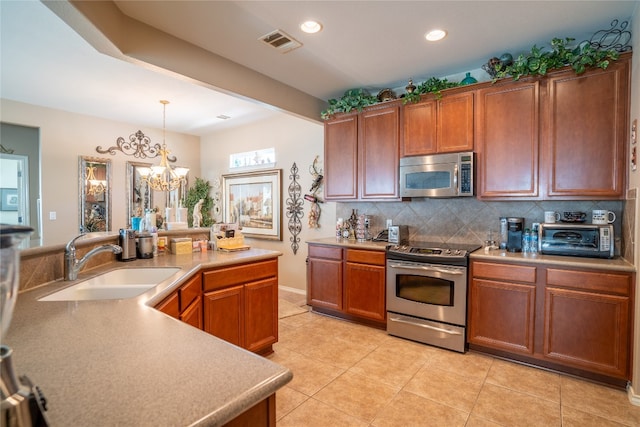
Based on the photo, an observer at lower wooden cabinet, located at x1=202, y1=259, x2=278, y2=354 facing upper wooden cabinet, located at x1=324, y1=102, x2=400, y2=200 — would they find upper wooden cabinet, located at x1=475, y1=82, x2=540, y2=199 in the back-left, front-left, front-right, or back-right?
front-right

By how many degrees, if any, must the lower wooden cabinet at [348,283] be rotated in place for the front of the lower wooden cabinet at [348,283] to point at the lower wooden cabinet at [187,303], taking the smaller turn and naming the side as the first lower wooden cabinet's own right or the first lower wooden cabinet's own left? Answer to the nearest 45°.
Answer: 0° — it already faces it

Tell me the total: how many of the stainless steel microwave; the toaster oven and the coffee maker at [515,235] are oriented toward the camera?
3

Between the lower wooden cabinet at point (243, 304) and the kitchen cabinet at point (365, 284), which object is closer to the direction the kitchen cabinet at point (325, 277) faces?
the lower wooden cabinet

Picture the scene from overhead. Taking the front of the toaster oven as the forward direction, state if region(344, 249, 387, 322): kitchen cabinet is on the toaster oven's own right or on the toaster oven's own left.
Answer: on the toaster oven's own right

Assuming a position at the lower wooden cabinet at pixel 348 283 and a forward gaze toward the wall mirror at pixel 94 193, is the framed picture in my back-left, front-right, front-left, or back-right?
front-right

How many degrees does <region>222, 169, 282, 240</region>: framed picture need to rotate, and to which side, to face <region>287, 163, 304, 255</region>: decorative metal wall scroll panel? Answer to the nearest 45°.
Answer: approximately 90° to its left

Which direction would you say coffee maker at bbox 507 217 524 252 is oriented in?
toward the camera

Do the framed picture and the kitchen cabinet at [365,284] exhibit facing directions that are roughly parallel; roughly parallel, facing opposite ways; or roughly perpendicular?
roughly parallel

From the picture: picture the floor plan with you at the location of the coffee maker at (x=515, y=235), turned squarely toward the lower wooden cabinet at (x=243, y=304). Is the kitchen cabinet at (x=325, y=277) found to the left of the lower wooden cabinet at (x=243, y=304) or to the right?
right

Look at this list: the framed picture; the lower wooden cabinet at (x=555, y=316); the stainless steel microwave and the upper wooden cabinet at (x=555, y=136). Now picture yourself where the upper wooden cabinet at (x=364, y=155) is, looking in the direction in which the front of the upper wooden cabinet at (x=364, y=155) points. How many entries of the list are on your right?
1
